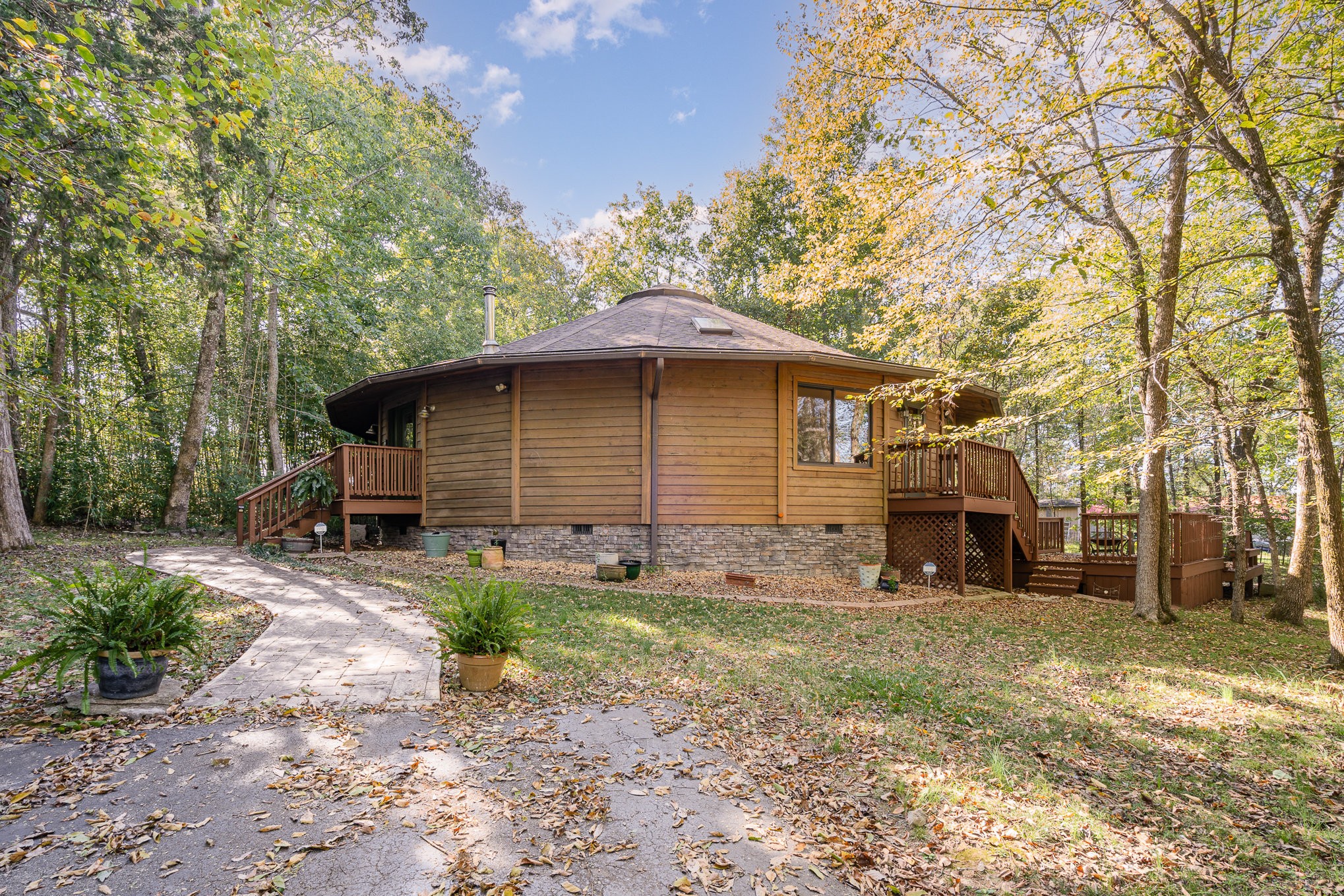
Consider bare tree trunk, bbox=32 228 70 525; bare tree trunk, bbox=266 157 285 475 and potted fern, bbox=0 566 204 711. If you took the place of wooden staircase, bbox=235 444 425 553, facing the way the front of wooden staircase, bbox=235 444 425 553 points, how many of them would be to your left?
1

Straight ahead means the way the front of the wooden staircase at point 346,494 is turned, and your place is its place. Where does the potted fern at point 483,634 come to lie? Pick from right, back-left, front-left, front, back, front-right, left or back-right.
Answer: left

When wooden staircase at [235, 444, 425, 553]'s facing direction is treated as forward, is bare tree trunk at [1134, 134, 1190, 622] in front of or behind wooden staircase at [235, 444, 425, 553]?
behind

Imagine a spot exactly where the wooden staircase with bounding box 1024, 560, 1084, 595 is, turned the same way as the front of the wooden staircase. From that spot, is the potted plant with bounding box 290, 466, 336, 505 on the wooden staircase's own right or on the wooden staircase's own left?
on the wooden staircase's own right

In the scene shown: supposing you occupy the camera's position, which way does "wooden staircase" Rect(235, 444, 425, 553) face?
facing to the left of the viewer

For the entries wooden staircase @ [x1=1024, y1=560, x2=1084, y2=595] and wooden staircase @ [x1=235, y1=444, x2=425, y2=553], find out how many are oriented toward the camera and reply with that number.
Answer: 1

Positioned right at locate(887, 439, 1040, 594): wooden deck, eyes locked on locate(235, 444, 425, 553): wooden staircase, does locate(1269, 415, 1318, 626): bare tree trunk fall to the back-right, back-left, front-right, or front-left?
back-left

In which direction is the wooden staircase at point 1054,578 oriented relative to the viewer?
toward the camera

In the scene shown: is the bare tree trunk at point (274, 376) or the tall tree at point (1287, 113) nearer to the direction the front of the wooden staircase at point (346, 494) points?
the bare tree trunk
